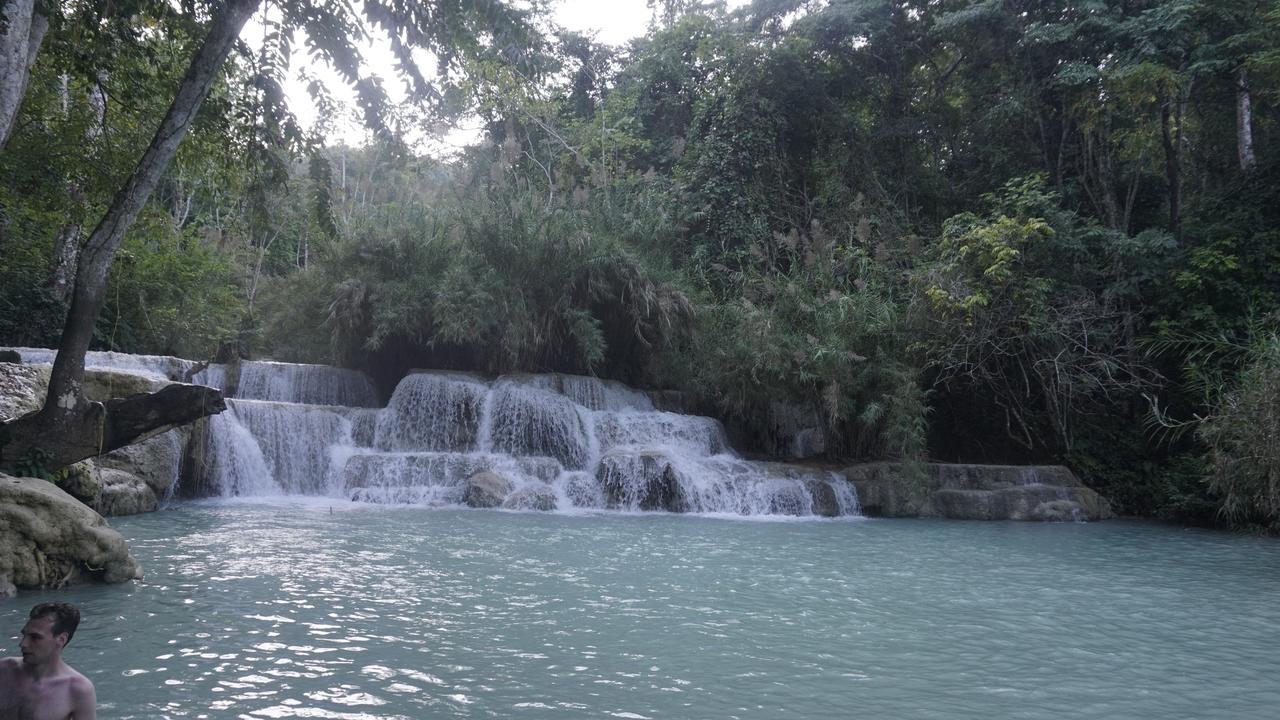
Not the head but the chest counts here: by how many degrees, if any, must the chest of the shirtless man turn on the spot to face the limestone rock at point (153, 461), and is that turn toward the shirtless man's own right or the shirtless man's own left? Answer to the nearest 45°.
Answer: approximately 135° to the shirtless man's own right

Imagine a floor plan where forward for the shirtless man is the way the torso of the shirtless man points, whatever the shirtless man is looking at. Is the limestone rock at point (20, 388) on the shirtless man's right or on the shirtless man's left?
on the shirtless man's right

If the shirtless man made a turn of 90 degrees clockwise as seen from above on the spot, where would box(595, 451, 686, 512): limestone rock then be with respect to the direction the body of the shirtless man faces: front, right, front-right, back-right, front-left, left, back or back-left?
right

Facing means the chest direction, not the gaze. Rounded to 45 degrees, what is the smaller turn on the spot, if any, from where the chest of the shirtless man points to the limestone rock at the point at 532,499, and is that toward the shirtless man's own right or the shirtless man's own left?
approximately 180°

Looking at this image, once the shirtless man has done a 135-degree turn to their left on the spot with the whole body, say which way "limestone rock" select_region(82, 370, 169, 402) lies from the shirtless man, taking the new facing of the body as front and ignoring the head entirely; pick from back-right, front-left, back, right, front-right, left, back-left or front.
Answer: left

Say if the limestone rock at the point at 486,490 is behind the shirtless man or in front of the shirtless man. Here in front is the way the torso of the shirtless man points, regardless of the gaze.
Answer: behind

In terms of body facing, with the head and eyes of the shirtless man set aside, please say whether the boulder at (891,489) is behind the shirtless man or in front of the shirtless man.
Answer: behind

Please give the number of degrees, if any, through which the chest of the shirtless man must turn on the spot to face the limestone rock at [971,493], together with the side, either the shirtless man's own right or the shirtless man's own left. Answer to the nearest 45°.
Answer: approximately 180°

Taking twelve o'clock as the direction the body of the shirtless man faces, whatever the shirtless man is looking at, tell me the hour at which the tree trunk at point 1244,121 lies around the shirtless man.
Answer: The tree trunk is roughly at 7 o'clock from the shirtless man.

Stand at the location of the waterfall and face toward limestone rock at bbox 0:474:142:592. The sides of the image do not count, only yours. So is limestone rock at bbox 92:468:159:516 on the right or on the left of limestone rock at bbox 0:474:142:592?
right

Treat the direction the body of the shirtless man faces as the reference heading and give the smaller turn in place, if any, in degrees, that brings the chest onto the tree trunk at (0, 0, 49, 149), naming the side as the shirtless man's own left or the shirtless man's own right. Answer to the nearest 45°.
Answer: approximately 135° to the shirtless man's own right

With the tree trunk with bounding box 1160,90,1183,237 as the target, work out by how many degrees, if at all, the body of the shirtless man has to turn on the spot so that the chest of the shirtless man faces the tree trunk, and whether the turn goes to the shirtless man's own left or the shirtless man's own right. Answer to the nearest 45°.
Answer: approximately 135° to the shirtless man's own left

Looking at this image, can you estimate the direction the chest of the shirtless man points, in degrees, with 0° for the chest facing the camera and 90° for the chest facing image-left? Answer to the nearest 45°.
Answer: approximately 45°
